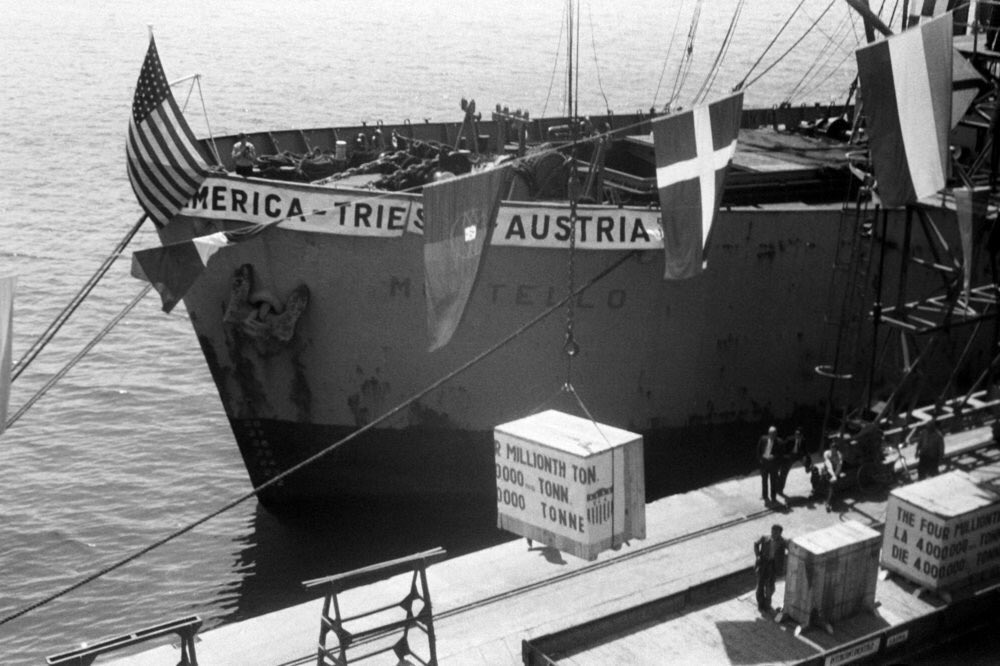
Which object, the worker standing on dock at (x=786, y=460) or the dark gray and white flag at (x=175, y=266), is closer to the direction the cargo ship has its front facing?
the dark gray and white flag

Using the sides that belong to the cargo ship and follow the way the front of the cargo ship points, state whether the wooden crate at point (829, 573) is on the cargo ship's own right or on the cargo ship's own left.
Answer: on the cargo ship's own left

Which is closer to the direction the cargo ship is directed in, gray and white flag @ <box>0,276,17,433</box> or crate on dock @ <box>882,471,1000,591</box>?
the gray and white flag

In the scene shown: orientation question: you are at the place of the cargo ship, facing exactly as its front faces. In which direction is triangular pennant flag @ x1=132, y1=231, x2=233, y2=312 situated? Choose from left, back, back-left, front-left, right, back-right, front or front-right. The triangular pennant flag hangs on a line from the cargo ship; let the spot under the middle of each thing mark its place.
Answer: front

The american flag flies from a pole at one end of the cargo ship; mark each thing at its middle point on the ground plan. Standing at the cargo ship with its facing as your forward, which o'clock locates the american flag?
The american flag is roughly at 12 o'clock from the cargo ship.

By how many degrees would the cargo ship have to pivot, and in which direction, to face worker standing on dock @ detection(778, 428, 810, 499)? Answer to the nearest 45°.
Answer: approximately 90° to its left

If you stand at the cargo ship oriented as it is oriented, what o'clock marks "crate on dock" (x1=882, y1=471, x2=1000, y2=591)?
The crate on dock is roughly at 9 o'clock from the cargo ship.

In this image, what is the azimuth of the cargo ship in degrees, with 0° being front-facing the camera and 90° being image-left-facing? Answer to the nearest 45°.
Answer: approximately 45°

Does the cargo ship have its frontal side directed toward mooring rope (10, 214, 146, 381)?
yes

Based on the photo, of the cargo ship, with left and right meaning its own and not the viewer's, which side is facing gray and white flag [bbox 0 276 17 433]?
front
